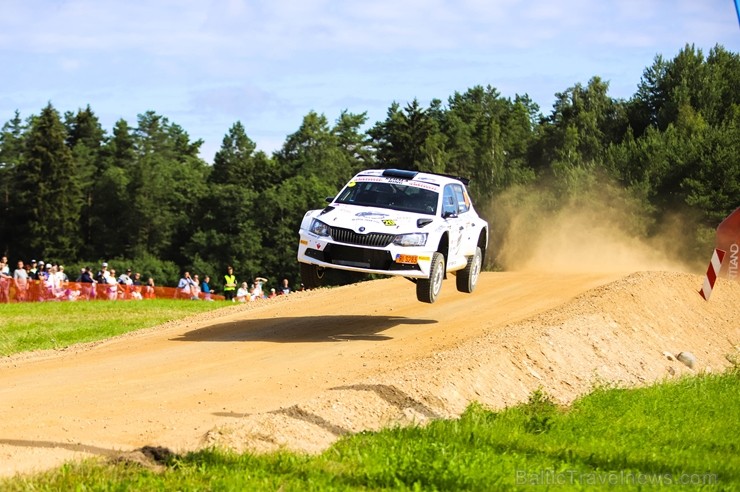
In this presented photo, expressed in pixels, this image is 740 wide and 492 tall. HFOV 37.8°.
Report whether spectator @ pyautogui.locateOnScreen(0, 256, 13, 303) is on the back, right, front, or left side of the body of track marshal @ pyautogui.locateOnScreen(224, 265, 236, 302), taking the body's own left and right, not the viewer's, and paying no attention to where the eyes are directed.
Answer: right

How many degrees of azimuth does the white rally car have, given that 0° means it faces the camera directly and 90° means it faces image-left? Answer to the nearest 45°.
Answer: approximately 45°

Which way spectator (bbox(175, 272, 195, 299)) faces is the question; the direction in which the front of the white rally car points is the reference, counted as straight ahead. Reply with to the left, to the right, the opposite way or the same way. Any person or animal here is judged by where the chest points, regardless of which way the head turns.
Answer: to the left

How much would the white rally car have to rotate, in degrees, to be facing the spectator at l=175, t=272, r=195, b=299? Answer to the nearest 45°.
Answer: approximately 135° to its right

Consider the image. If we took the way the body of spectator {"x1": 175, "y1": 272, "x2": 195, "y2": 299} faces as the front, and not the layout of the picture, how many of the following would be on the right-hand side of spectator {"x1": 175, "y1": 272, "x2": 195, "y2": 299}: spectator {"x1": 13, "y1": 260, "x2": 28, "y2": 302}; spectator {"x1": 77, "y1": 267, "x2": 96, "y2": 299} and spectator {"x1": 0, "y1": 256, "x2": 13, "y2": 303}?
3

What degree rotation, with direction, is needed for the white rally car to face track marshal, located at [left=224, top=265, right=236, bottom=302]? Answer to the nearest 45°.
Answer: approximately 135° to its right

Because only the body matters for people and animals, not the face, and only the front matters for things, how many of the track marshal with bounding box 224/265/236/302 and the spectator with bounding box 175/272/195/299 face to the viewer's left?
0

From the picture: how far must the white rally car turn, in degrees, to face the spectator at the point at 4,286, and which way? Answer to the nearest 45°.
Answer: approximately 90° to its right

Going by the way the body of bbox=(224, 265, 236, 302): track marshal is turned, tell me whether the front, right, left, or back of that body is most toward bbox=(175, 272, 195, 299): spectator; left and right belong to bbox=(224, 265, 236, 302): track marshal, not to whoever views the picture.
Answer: right

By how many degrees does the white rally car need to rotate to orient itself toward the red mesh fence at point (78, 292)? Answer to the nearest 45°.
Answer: approximately 90° to its right

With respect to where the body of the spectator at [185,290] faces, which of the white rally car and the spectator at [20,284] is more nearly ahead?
the white rally car

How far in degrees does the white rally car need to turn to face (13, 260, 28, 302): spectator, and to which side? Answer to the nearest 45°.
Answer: approximately 90° to its right

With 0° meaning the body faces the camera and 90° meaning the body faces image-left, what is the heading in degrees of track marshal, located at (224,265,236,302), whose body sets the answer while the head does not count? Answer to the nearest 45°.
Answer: approximately 315°
